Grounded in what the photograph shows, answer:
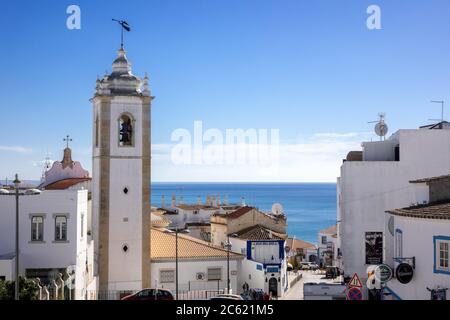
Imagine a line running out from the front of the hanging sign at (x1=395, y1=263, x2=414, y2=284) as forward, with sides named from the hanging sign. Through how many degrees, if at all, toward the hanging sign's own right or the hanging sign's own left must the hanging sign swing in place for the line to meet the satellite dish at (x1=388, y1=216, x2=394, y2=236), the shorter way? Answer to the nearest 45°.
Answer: approximately 180°

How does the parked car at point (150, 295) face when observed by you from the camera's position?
facing to the left of the viewer

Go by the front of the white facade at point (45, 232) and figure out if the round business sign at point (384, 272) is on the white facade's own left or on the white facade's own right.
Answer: on the white facade's own left

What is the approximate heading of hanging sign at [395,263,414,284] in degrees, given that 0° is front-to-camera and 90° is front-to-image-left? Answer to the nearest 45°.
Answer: approximately 0°

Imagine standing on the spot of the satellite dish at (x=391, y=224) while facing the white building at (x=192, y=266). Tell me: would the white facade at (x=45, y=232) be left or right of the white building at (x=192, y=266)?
left

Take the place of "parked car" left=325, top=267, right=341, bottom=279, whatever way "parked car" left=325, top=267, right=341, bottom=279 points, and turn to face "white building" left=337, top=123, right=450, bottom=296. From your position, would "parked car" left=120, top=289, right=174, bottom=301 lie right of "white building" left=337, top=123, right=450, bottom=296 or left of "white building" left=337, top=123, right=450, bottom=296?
right

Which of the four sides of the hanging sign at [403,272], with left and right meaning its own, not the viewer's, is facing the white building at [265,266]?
back

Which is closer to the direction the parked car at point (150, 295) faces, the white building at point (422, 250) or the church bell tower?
the church bell tower
